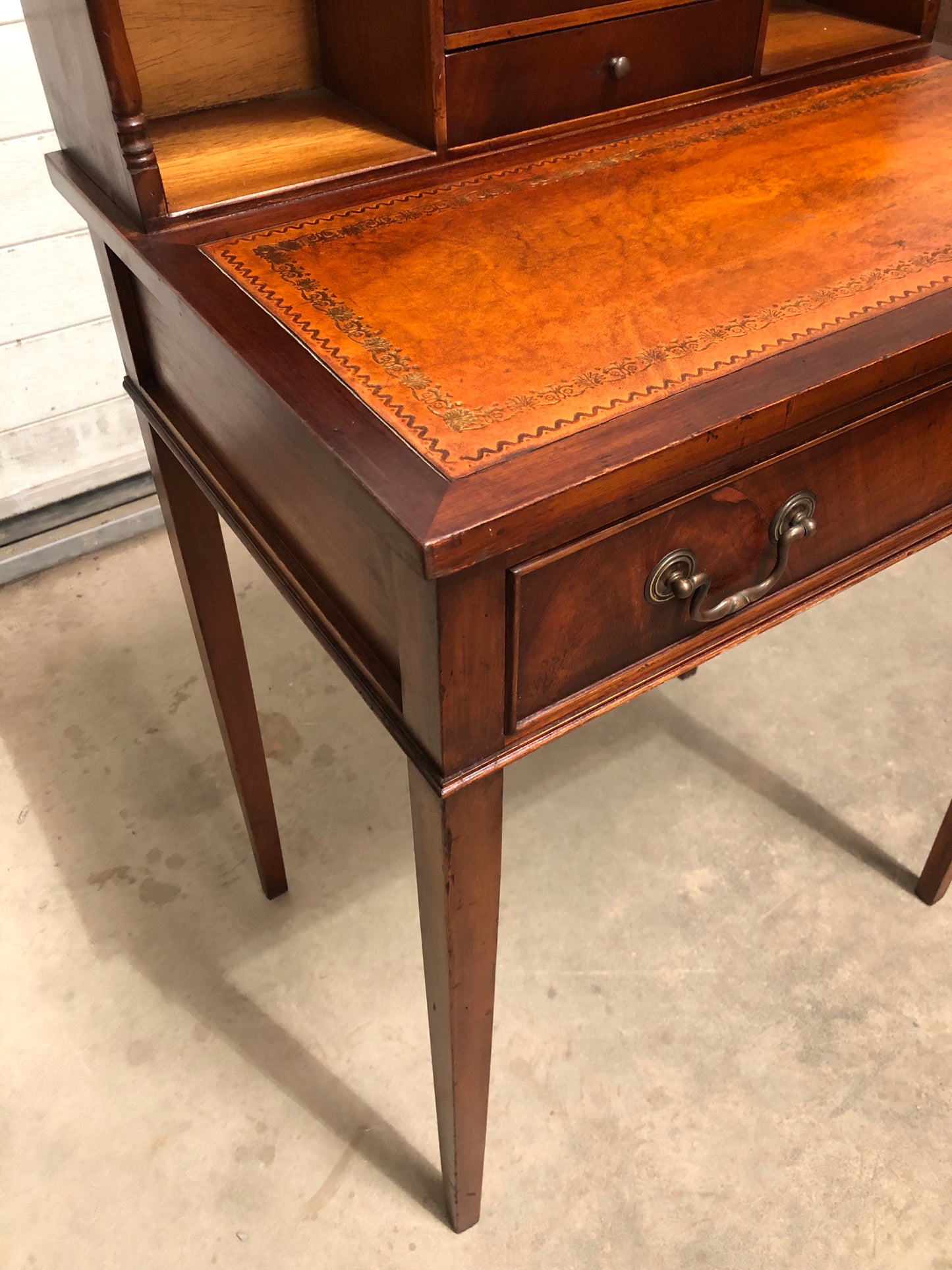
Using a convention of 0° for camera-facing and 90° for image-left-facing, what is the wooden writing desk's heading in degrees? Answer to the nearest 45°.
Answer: approximately 315°
